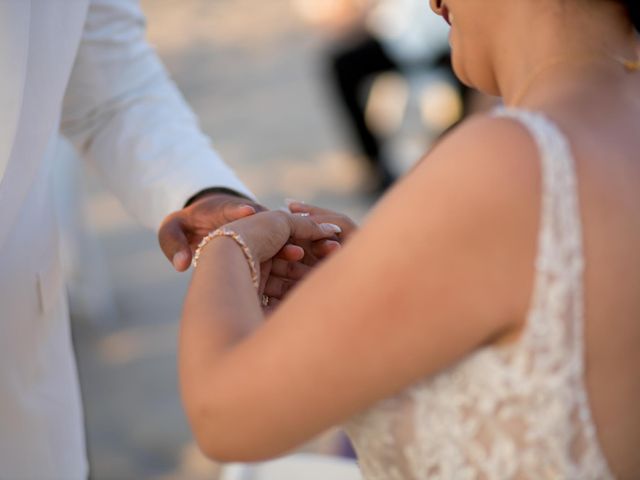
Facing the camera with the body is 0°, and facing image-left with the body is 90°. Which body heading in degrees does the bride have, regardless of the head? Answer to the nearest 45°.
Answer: approximately 135°

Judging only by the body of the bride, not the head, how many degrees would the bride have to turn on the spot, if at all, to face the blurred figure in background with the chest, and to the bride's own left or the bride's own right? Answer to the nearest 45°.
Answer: approximately 45° to the bride's own right
